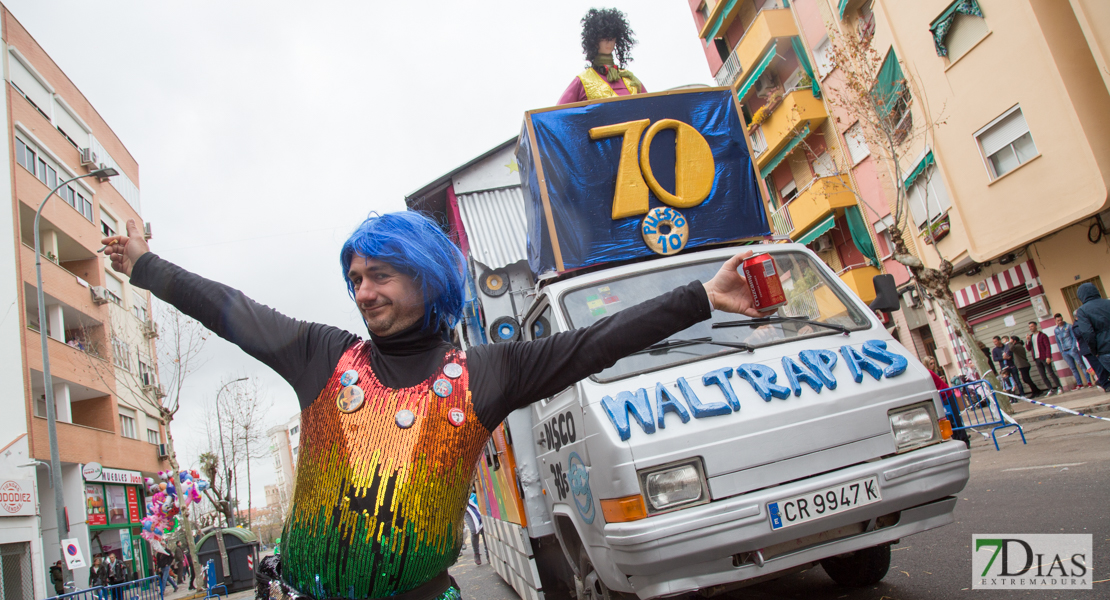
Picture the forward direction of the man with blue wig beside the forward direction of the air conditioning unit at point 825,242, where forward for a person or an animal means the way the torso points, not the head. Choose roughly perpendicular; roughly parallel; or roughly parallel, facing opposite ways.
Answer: roughly perpendicular

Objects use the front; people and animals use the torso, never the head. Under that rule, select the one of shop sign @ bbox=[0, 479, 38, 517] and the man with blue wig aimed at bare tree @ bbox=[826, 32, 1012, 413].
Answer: the shop sign

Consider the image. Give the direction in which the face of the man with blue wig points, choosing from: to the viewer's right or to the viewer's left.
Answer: to the viewer's left

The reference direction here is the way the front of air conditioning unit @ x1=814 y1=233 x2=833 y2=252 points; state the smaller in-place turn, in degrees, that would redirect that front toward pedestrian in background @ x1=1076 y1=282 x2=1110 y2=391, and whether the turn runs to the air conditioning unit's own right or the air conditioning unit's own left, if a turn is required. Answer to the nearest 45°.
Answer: approximately 45° to the air conditioning unit's own left
